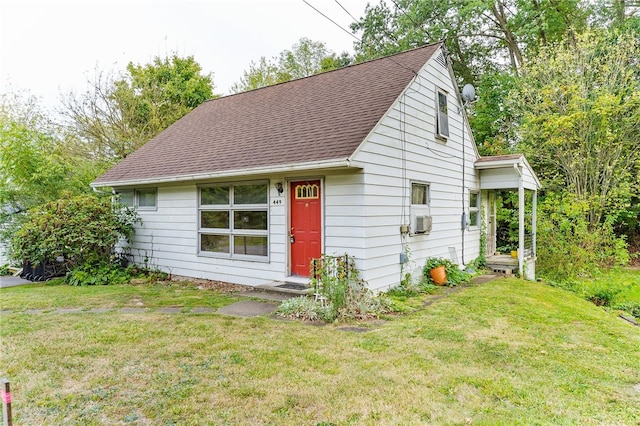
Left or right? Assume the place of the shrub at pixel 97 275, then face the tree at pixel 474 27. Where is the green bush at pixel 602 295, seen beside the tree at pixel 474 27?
right

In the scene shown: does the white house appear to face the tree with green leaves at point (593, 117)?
no

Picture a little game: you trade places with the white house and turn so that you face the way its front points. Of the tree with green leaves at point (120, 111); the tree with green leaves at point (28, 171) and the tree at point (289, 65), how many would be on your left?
0

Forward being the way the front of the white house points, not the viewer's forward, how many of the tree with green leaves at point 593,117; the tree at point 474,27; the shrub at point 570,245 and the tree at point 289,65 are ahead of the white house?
0

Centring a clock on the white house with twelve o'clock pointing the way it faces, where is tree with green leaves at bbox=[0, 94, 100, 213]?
The tree with green leaves is roughly at 2 o'clock from the white house.

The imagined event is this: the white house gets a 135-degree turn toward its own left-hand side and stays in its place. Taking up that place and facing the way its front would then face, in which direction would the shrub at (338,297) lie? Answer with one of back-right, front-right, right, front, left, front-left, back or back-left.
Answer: right

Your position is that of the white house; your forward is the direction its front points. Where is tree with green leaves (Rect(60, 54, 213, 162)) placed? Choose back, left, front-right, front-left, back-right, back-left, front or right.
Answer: right

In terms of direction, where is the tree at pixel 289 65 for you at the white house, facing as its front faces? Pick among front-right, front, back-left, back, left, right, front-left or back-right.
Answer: back-right

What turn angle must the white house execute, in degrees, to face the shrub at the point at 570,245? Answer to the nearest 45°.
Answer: approximately 135° to its left

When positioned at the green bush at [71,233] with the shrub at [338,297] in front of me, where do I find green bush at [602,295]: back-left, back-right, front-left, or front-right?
front-left

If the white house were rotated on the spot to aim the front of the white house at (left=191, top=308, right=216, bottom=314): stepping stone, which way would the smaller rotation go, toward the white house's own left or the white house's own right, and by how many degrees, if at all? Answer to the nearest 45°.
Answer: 0° — it already faces it

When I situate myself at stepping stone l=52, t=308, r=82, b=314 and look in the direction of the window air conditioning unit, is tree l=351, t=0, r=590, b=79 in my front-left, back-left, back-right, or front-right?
front-left

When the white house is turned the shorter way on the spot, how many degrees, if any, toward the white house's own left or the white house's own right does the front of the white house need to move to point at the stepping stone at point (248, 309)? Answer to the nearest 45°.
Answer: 0° — it already faces it

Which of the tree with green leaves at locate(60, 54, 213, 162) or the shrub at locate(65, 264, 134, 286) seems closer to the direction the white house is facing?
the shrub

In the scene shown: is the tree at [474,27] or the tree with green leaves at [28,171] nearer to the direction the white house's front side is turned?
the tree with green leaves

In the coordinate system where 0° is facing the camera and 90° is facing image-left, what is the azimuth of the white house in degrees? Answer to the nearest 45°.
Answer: approximately 45°

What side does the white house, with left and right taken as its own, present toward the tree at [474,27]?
back

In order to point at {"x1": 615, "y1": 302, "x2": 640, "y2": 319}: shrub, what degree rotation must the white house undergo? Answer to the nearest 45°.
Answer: approximately 135° to its left
